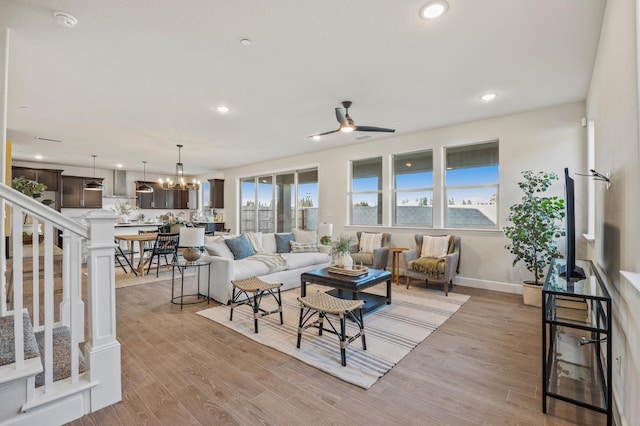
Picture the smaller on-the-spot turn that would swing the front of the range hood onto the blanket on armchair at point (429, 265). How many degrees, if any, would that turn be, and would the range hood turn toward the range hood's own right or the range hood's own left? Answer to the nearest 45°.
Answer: approximately 45° to the range hood's own left

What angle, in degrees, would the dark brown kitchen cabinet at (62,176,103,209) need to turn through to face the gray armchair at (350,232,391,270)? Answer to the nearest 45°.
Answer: approximately 45° to its left

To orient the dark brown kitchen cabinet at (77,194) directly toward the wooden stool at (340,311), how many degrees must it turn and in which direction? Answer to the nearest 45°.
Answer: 0° — it already faces it

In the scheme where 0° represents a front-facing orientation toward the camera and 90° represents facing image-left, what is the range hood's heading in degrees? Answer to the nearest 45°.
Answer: approximately 0°

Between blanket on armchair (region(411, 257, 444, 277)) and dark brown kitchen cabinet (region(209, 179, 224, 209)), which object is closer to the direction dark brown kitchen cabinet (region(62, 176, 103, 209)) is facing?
the blanket on armchair

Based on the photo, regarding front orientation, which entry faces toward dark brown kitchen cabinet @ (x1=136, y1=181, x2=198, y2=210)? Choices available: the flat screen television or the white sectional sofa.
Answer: the flat screen television

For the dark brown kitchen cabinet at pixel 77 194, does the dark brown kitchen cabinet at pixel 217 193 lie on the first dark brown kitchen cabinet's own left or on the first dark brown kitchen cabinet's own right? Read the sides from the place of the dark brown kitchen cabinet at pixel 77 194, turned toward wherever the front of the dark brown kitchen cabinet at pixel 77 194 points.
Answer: on the first dark brown kitchen cabinet's own left

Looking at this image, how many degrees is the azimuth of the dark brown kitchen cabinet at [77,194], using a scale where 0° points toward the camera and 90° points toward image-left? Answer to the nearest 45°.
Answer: approximately 0°

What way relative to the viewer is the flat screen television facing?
to the viewer's left

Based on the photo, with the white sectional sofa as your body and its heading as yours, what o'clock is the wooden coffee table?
The wooden coffee table is roughly at 12 o'clock from the white sectional sofa.
